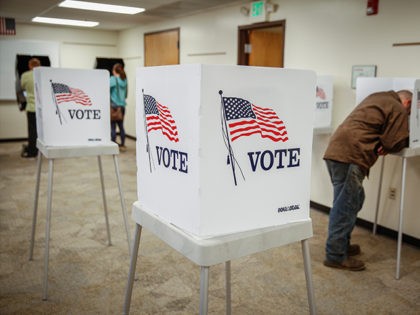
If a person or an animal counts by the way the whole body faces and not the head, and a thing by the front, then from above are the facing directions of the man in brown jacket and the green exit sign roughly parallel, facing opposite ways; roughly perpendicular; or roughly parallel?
roughly perpendicular

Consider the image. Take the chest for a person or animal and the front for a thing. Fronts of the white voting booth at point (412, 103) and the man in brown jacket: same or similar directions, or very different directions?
very different directions

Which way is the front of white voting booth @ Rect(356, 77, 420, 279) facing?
to the viewer's left

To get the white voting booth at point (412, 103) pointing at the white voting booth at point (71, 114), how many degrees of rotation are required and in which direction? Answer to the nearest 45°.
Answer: approximately 45° to its left

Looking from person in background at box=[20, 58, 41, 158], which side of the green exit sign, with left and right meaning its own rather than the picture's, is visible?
right

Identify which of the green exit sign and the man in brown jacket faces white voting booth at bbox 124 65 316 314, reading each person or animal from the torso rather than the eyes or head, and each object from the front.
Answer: the green exit sign

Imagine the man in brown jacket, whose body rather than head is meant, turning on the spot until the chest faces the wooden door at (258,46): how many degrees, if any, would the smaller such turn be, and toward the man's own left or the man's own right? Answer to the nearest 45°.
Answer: approximately 135° to the man's own left

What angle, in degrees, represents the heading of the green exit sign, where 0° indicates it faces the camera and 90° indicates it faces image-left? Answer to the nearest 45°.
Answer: approximately 0°

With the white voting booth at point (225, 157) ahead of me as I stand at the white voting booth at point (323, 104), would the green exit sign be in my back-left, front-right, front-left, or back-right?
back-right

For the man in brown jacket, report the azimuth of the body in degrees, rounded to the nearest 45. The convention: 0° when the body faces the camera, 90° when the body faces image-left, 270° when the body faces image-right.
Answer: approximately 270°
